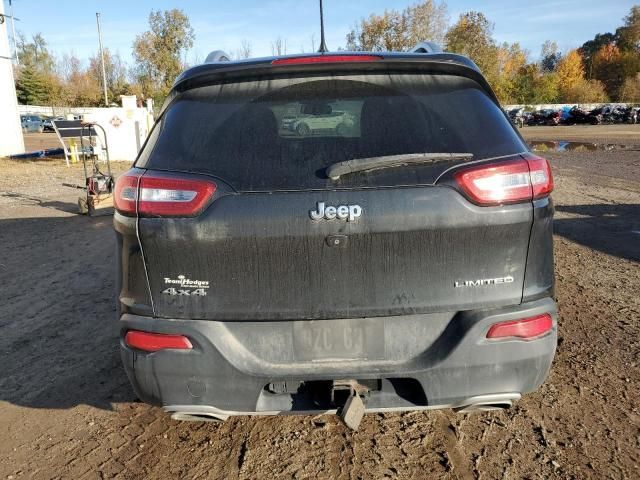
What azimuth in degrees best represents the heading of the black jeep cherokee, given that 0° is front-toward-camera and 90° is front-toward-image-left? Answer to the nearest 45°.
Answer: approximately 180°

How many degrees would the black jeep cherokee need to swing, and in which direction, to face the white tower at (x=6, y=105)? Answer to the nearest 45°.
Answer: approximately 45° to its left

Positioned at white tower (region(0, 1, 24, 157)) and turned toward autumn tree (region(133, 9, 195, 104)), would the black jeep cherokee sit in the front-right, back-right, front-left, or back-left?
back-right

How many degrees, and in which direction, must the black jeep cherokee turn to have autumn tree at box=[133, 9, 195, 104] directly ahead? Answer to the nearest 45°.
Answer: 0° — it already faces it
